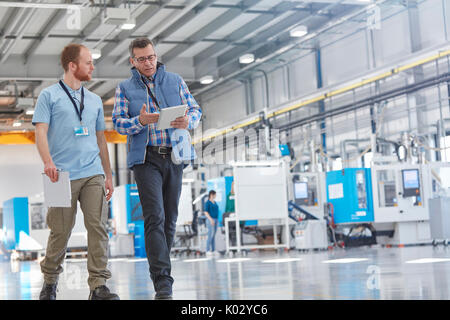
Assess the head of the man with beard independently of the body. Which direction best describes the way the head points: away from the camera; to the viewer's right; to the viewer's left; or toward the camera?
to the viewer's right

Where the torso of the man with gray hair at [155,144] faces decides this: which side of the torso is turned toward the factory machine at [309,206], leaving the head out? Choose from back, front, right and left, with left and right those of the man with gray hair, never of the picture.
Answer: back

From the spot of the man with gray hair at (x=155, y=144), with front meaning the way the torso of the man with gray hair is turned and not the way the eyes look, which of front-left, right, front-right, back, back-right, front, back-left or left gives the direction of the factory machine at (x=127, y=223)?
back

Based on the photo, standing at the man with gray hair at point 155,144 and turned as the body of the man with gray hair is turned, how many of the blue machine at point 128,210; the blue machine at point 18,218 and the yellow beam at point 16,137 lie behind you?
3

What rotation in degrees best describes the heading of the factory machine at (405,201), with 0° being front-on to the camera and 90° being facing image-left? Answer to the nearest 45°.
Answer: approximately 0°

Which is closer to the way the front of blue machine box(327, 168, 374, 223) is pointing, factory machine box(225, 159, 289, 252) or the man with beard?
the man with beard

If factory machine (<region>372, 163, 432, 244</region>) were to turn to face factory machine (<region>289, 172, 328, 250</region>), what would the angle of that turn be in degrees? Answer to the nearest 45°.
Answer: approximately 90° to its right
